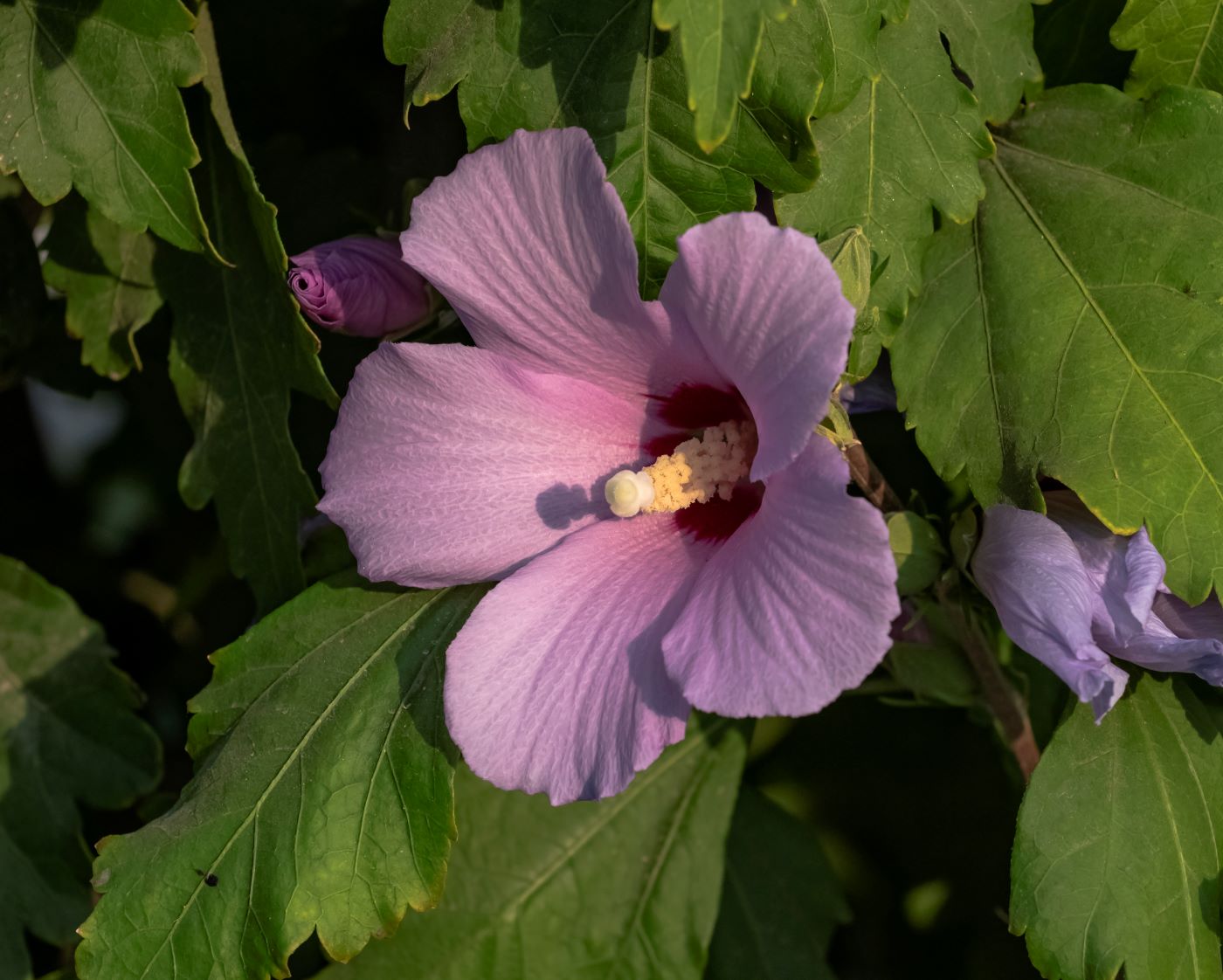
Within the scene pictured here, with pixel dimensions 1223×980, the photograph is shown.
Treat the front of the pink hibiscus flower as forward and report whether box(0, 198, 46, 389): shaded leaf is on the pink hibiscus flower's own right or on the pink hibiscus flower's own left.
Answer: on the pink hibiscus flower's own right

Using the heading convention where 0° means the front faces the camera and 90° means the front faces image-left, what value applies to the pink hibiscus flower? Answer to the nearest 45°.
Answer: approximately 45°

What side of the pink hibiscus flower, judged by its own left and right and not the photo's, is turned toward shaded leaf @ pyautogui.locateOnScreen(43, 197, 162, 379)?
right

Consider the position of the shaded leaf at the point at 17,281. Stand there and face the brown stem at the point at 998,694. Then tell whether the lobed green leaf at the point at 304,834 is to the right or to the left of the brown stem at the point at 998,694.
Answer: right
